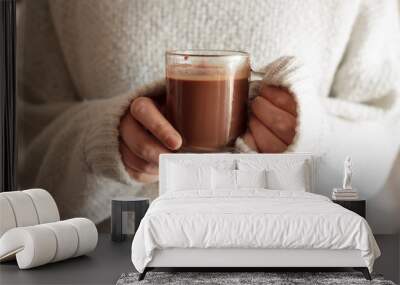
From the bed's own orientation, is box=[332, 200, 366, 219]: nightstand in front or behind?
behind

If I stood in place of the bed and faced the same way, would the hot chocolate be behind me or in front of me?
behind

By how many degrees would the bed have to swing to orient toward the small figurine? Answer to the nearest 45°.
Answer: approximately 135° to its left

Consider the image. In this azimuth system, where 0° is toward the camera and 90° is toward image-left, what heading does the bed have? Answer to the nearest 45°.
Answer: approximately 0°

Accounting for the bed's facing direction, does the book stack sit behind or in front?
behind
